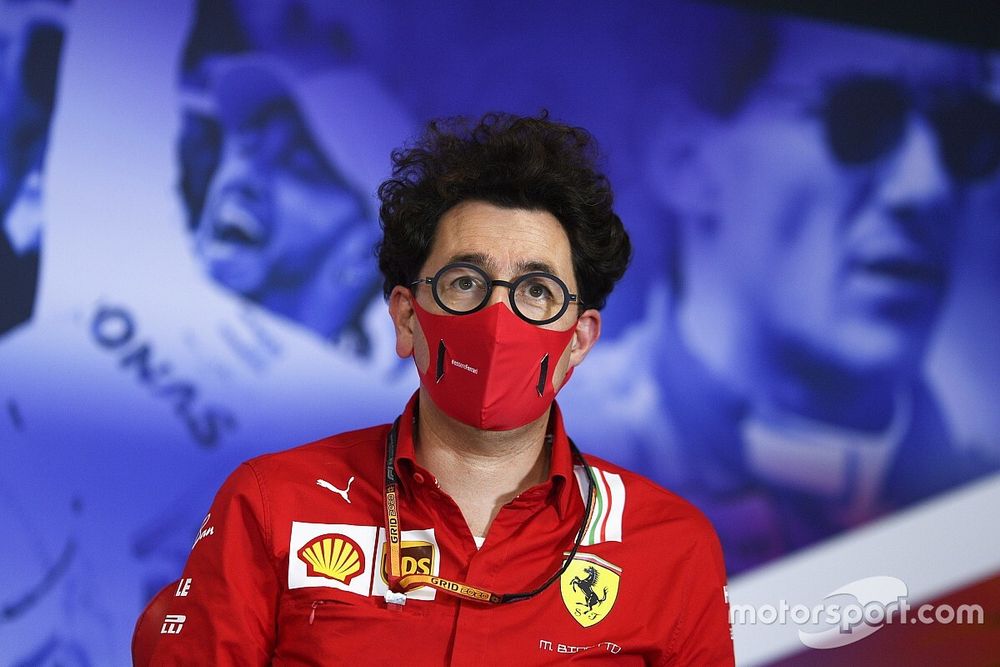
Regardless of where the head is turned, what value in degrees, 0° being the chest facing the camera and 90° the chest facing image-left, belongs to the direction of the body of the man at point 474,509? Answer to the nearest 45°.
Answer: approximately 0°

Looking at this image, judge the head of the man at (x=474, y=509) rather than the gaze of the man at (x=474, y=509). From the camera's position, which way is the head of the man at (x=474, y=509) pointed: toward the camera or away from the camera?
toward the camera
